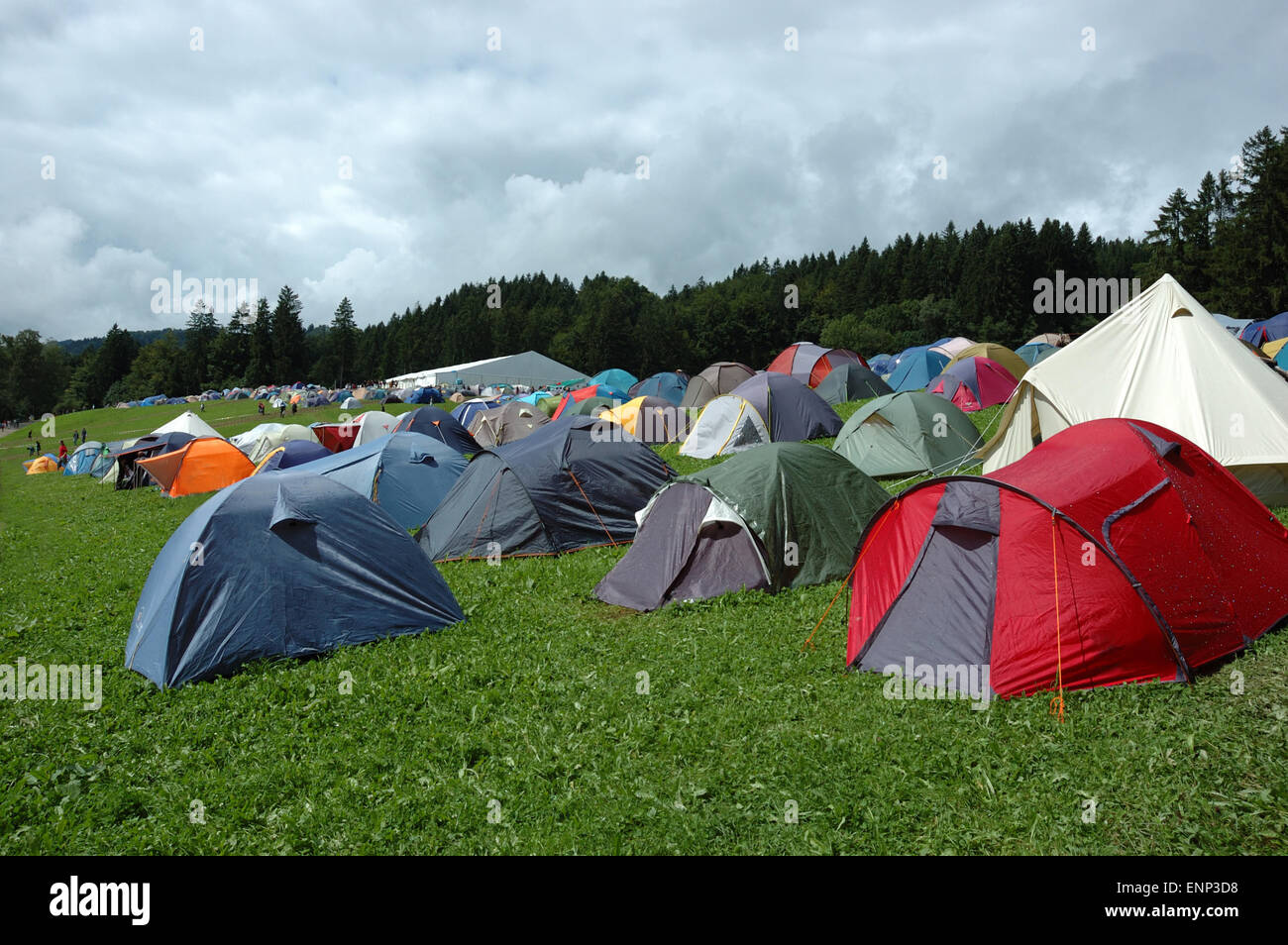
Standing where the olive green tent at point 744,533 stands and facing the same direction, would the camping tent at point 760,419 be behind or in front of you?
behind

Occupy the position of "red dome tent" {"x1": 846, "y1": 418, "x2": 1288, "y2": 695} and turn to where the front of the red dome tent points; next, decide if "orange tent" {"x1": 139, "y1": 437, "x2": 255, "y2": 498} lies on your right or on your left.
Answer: on your right

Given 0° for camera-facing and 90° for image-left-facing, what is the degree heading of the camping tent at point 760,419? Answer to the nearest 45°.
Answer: approximately 45°

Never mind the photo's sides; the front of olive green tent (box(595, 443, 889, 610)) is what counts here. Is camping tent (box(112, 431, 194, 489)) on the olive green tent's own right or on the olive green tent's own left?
on the olive green tent's own right

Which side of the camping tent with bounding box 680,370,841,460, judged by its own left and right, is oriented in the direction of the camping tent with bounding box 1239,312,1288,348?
back

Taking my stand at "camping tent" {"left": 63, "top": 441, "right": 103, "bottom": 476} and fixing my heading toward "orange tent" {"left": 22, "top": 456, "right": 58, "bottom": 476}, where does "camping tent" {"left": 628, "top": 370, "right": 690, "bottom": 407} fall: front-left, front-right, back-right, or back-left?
back-right

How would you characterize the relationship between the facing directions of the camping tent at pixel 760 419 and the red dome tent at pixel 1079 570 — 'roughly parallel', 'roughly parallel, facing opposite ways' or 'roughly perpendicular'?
roughly parallel

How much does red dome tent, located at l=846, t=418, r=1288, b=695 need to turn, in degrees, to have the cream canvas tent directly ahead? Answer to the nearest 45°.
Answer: approximately 135° to its right

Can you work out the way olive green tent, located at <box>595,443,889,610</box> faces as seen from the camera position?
facing the viewer and to the left of the viewer

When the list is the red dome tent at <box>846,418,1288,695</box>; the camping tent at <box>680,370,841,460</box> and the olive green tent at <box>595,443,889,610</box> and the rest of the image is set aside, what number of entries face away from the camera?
0

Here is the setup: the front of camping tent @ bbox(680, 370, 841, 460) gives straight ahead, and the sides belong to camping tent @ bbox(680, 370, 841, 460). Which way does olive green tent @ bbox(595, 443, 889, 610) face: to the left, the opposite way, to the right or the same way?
the same way

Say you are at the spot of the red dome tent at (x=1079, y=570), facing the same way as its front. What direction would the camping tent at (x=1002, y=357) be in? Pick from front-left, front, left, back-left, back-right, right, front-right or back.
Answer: back-right

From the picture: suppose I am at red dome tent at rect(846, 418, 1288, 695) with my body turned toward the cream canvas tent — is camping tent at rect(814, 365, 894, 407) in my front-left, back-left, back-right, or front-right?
front-left

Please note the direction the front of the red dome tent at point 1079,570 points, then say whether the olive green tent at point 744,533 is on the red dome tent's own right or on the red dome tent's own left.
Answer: on the red dome tent's own right

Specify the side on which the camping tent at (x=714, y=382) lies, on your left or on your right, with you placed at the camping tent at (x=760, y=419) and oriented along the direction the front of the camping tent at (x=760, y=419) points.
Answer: on your right

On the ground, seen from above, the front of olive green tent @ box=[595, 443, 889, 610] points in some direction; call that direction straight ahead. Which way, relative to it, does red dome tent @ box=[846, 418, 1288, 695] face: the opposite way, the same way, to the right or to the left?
the same way
